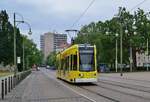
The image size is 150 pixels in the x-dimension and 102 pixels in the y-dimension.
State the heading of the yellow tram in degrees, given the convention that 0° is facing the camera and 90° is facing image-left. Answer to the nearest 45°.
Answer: approximately 315°
